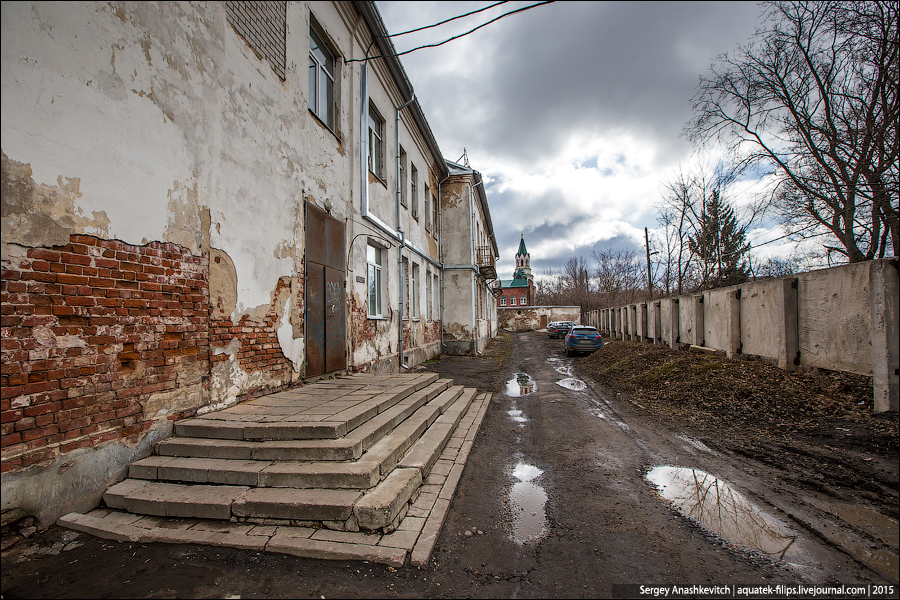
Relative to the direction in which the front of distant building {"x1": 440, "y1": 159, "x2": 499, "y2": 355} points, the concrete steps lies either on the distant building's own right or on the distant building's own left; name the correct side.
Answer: on the distant building's own right

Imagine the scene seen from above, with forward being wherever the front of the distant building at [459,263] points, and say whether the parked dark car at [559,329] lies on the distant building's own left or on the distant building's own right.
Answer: on the distant building's own left

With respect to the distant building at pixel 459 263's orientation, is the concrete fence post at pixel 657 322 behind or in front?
in front

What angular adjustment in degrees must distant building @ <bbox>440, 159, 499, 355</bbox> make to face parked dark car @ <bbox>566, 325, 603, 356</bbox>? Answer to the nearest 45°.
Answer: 0° — it already faces it

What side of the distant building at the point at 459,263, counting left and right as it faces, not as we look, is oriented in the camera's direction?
right

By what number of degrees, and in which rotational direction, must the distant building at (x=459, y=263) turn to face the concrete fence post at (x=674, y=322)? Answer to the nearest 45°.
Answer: approximately 45° to its right

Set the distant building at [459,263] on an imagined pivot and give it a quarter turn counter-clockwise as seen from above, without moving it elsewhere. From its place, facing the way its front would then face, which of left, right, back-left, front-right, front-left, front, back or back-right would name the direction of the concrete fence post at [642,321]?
right
